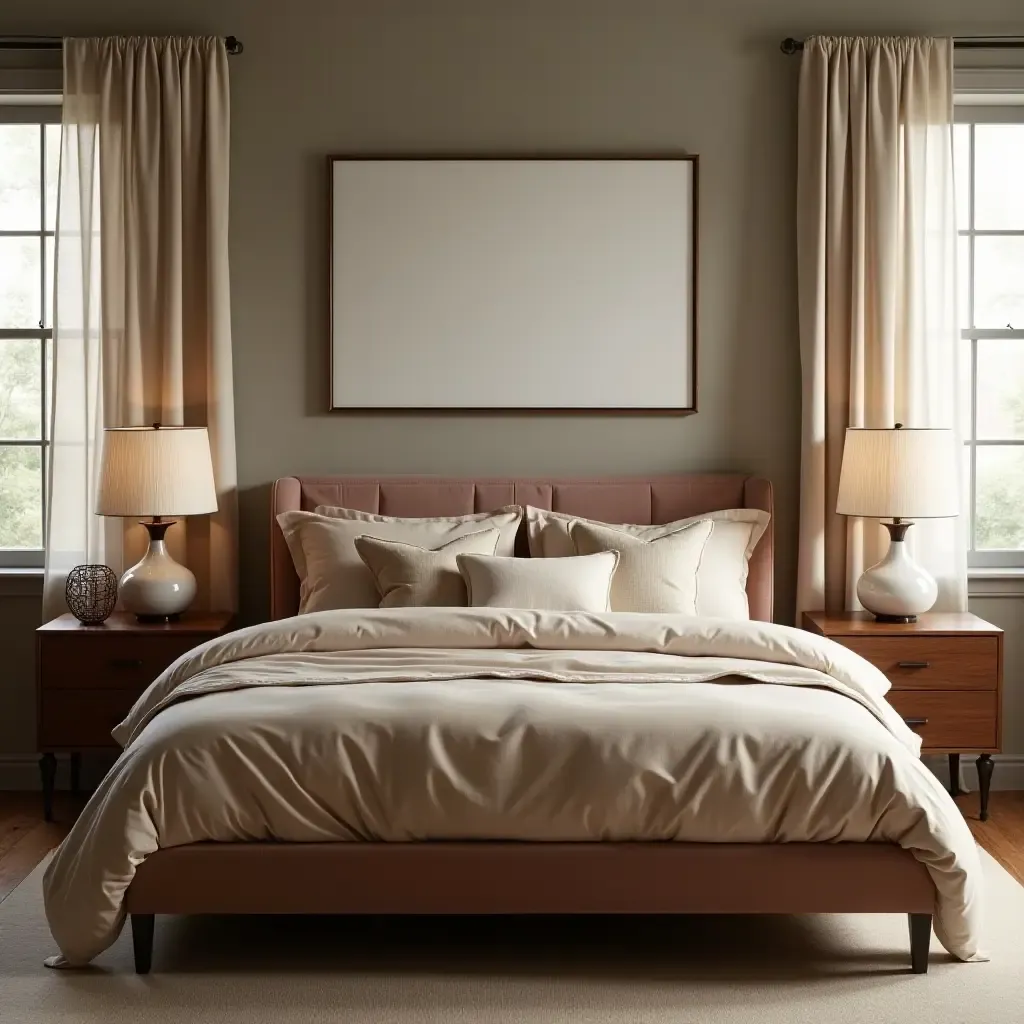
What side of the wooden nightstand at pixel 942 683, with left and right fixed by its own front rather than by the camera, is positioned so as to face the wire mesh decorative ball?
right

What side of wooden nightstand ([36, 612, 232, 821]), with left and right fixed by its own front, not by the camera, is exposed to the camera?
front

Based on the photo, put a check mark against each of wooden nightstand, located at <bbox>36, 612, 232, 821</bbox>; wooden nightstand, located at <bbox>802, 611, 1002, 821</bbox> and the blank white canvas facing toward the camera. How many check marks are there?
3

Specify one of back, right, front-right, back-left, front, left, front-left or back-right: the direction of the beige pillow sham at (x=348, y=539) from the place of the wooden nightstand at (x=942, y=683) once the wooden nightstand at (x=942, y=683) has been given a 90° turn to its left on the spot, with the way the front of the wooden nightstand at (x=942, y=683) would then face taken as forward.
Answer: back

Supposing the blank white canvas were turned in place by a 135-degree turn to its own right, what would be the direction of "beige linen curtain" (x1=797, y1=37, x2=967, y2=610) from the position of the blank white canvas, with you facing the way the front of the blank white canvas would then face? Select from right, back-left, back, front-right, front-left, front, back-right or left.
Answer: back-right

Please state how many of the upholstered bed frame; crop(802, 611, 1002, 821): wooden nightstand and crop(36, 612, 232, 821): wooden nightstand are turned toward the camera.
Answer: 3

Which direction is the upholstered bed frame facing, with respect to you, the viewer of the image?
facing the viewer

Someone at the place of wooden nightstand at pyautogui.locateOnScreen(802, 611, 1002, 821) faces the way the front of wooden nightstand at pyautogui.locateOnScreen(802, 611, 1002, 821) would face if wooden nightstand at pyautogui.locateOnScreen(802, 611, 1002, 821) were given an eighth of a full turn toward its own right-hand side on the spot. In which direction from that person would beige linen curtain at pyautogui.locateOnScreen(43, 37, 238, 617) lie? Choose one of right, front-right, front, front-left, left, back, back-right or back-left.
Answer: front-right

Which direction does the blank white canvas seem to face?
toward the camera

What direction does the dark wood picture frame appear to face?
toward the camera
